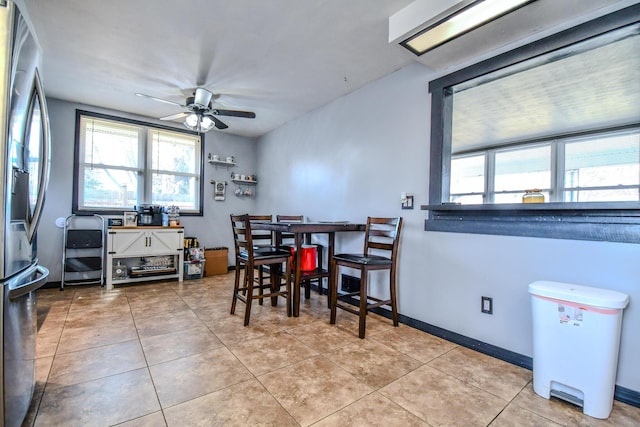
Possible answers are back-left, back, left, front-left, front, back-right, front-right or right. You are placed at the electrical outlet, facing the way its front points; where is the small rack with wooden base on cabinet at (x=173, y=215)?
front-right

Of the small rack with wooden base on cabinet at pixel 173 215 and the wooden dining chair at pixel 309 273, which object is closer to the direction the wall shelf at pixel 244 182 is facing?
the wooden dining chair

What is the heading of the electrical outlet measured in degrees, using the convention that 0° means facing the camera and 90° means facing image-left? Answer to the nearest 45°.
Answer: approximately 45°

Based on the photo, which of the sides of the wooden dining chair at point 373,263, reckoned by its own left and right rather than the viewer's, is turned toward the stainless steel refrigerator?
front

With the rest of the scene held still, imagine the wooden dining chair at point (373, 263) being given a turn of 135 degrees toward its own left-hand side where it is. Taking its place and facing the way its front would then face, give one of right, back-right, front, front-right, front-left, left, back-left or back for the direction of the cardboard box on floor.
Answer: back-left

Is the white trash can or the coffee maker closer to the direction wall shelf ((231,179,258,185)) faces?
the white trash can

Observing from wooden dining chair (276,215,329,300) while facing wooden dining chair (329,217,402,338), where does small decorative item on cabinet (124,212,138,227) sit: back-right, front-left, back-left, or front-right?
back-right

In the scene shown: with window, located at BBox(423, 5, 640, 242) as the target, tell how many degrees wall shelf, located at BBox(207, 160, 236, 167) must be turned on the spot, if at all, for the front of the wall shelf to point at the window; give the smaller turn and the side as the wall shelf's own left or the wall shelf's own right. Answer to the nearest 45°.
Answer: approximately 45° to the wall shelf's own left

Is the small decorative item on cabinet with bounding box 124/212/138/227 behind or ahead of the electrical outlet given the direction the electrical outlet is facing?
ahead

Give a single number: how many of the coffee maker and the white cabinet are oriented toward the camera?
2

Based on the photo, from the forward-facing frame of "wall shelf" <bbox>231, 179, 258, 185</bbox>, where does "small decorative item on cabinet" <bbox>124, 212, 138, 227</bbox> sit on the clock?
The small decorative item on cabinet is roughly at 2 o'clock from the wall shelf.

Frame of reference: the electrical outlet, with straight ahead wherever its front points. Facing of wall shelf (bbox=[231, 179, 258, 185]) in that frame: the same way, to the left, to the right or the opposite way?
to the left
